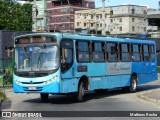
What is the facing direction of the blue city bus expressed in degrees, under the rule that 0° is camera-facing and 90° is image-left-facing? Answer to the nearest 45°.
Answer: approximately 45°
